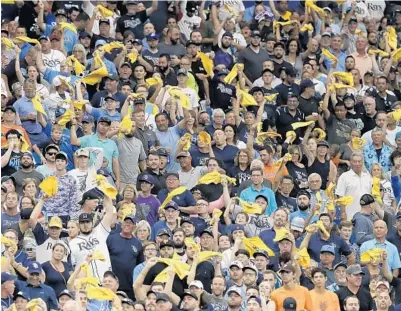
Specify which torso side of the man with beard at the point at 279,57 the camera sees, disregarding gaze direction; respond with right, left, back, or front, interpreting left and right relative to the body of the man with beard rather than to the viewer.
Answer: front

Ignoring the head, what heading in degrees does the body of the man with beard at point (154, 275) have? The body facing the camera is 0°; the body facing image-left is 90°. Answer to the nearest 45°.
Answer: approximately 0°

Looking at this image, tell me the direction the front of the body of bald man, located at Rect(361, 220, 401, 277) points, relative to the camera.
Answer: toward the camera

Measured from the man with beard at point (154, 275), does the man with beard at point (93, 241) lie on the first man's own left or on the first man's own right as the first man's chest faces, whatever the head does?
on the first man's own right

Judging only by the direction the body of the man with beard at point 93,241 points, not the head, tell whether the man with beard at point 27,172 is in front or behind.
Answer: behind

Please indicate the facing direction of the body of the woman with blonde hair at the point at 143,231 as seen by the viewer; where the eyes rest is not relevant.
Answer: toward the camera

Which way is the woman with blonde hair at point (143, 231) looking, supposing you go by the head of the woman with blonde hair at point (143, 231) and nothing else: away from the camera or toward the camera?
toward the camera

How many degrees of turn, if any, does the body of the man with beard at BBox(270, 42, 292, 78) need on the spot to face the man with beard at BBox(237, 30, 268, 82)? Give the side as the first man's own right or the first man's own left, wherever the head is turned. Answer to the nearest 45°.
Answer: approximately 90° to the first man's own right

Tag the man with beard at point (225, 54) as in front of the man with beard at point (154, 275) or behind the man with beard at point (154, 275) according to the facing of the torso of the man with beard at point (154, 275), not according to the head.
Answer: behind

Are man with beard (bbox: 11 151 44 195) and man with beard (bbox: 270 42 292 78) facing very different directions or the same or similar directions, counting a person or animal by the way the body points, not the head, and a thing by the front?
same or similar directions

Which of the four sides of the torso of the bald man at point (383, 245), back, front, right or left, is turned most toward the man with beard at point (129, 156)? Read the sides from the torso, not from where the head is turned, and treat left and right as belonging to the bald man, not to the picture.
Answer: right
